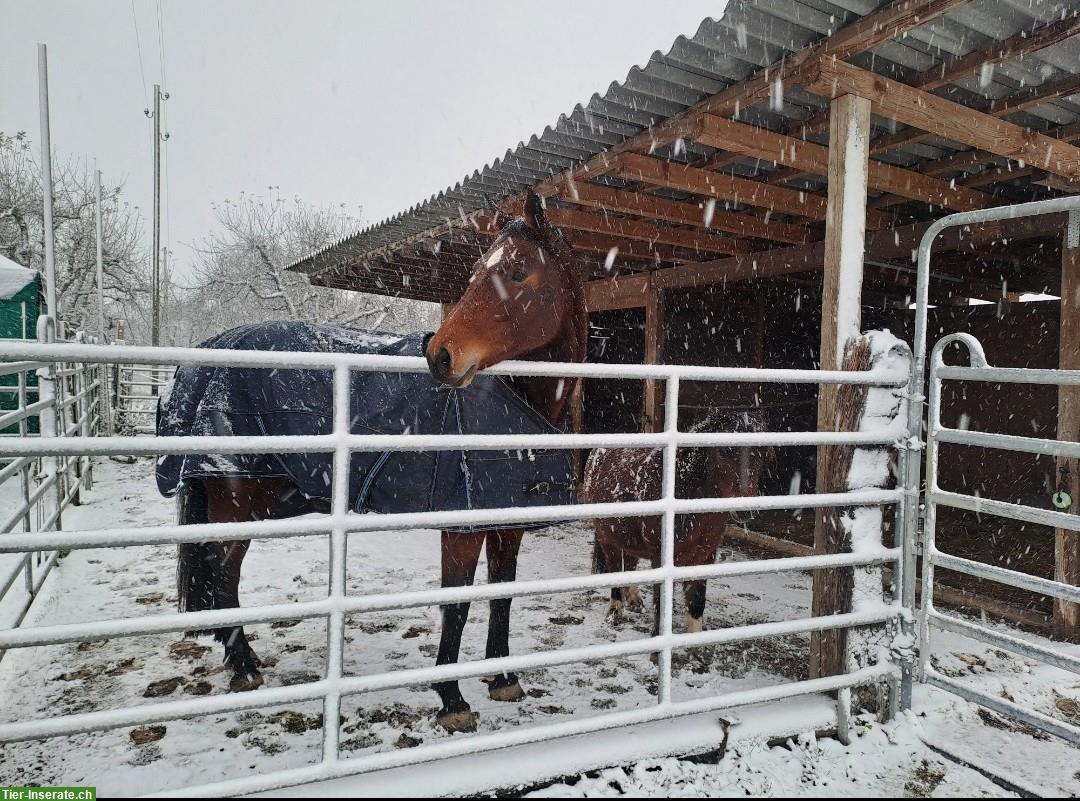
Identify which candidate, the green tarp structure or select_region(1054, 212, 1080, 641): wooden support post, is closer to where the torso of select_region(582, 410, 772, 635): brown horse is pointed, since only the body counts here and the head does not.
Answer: the wooden support post

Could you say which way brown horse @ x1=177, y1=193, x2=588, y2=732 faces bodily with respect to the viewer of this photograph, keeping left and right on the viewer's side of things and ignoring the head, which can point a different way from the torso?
facing the viewer and to the right of the viewer

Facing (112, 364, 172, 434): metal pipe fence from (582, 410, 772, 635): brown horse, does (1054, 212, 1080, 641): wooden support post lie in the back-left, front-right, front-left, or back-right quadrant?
back-right

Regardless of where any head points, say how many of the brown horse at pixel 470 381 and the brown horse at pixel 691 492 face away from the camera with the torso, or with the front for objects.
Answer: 0

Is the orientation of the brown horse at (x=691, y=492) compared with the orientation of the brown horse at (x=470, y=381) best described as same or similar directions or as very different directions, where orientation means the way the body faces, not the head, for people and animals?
same or similar directions

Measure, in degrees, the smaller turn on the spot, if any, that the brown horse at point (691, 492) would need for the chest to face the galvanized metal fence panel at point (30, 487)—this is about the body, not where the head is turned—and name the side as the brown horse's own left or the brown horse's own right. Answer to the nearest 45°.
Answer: approximately 135° to the brown horse's own right

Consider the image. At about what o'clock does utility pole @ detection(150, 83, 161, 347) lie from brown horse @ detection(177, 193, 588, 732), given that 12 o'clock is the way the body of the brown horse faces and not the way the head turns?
The utility pole is roughly at 7 o'clock from the brown horse.

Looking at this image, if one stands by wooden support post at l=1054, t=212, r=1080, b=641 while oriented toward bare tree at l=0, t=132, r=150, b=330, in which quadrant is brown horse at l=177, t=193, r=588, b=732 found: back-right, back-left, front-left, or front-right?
front-left

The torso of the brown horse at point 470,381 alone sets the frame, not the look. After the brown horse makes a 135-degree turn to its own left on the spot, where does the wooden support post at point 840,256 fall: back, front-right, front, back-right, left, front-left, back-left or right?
right

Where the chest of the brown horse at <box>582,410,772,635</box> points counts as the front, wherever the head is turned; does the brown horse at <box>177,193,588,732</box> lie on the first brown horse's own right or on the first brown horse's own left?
on the first brown horse's own right
